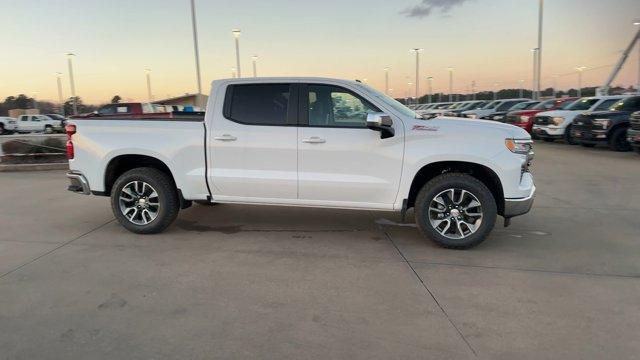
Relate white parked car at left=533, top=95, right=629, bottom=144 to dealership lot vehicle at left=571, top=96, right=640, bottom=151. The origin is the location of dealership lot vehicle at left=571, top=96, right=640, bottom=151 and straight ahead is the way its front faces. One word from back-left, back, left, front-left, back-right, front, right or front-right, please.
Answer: right

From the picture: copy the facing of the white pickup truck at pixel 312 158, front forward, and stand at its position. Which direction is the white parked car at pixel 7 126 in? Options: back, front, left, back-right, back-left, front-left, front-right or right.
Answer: back-left

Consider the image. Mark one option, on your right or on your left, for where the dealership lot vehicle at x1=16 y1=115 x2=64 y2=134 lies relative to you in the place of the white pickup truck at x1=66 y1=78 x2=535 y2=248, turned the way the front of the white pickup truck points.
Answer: on your left

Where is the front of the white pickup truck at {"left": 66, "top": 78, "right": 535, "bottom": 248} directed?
to the viewer's right

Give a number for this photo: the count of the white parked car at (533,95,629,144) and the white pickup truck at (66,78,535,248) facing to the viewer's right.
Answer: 1

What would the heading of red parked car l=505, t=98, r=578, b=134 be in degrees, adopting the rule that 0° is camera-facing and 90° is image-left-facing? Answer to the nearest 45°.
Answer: approximately 45°

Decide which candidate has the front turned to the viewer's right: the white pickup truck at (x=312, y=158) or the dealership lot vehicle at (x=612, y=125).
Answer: the white pickup truck

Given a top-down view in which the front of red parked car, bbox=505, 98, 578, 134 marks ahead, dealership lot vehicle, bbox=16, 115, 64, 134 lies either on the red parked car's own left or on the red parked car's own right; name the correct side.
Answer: on the red parked car's own right

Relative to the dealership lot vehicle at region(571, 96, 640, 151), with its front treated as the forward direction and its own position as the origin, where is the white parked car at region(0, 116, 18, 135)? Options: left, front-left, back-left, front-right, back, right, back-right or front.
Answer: front-right

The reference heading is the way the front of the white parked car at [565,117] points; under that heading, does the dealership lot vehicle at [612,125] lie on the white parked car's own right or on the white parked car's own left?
on the white parked car's own left

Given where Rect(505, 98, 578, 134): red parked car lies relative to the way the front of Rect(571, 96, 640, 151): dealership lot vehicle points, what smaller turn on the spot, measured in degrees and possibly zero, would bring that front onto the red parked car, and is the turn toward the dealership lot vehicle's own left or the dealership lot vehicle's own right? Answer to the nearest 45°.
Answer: approximately 90° to the dealership lot vehicle's own right
